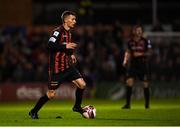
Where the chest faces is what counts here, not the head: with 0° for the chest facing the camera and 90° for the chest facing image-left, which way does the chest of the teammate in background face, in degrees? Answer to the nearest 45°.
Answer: approximately 0°

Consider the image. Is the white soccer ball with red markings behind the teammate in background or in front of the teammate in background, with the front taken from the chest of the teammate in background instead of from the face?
in front
